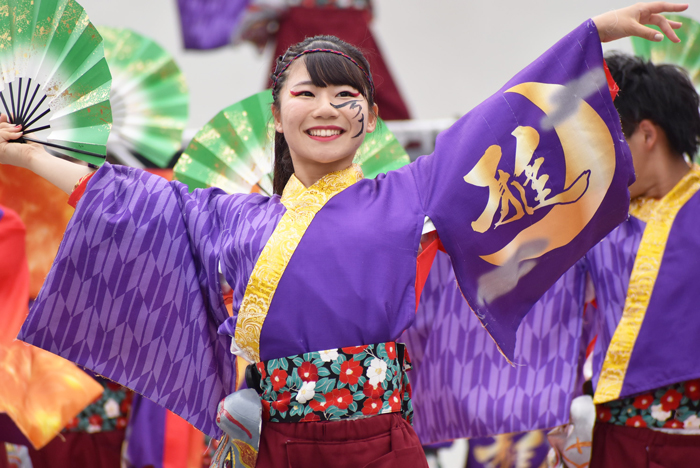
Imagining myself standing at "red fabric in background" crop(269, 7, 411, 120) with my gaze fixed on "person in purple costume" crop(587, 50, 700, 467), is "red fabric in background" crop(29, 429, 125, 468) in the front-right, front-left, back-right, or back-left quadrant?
front-right

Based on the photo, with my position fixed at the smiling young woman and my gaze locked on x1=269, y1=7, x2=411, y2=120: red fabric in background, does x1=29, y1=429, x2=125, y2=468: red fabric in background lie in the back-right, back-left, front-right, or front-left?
front-left

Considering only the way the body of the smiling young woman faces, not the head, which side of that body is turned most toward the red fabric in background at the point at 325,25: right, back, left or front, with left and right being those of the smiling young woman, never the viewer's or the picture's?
back

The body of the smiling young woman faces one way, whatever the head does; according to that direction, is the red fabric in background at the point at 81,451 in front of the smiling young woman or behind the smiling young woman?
behind

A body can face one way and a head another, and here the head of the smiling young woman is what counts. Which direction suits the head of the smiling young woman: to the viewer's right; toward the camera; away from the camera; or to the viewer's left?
toward the camera

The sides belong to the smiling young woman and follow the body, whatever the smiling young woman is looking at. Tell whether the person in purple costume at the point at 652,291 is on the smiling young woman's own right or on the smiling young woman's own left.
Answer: on the smiling young woman's own left

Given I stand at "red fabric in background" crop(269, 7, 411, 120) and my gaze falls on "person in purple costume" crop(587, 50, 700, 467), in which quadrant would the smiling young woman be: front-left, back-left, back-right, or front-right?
front-right

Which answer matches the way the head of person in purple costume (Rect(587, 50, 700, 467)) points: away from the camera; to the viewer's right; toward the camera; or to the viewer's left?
to the viewer's left

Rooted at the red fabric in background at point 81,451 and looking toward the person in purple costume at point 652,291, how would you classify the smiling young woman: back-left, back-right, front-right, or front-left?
front-right

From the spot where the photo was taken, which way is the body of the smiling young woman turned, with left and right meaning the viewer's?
facing the viewer
